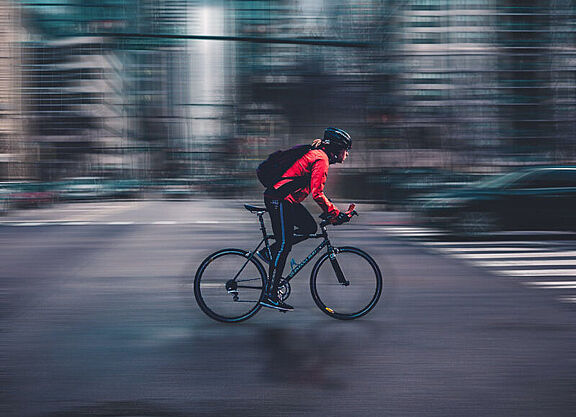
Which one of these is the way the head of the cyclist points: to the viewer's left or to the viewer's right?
to the viewer's right

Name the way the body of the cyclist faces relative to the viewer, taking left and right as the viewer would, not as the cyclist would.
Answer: facing to the right of the viewer

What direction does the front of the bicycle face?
to the viewer's right

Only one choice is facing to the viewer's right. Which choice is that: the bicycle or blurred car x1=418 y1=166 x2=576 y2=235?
the bicycle

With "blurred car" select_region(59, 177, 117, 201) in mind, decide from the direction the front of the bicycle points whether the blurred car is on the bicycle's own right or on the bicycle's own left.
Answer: on the bicycle's own left

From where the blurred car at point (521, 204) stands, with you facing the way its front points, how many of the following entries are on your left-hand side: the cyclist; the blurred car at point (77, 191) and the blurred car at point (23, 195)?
1

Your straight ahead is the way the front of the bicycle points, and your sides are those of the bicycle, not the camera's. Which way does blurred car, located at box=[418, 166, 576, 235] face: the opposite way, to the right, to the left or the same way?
the opposite way

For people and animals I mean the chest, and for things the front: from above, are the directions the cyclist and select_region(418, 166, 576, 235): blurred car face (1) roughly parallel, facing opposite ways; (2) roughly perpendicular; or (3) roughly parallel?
roughly parallel, facing opposite ways

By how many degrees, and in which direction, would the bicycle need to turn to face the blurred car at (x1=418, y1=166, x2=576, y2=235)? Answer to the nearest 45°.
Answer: approximately 45° to its left

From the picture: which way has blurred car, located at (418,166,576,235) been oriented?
to the viewer's left

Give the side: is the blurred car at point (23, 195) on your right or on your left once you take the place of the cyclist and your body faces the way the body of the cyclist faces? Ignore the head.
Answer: on your left

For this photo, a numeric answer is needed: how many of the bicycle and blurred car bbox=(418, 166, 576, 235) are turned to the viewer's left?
1
